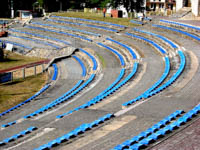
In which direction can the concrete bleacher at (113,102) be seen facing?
to the viewer's left

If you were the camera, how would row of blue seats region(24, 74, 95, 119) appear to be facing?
facing away from the viewer and to the left of the viewer

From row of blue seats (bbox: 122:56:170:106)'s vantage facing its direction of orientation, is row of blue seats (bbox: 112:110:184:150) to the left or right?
on its left

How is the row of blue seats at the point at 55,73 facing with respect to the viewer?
to the viewer's left

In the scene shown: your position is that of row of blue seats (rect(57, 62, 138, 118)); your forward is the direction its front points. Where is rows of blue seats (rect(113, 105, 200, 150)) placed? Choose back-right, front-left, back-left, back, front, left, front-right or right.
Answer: back-left

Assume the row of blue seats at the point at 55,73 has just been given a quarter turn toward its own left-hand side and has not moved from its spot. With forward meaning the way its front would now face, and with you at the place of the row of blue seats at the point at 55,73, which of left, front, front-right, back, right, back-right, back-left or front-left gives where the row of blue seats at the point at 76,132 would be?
front

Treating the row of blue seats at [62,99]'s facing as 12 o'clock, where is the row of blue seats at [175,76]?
the row of blue seats at [175,76] is roughly at 5 o'clock from the row of blue seats at [62,99].

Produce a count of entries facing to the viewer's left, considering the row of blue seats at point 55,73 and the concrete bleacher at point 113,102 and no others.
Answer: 2

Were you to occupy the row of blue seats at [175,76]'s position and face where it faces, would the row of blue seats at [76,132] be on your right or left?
on your left

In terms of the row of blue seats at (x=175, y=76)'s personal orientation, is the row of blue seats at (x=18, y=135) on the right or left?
on its left

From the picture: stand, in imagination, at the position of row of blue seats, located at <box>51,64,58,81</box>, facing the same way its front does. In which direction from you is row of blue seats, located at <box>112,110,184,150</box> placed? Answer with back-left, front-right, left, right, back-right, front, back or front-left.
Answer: left
